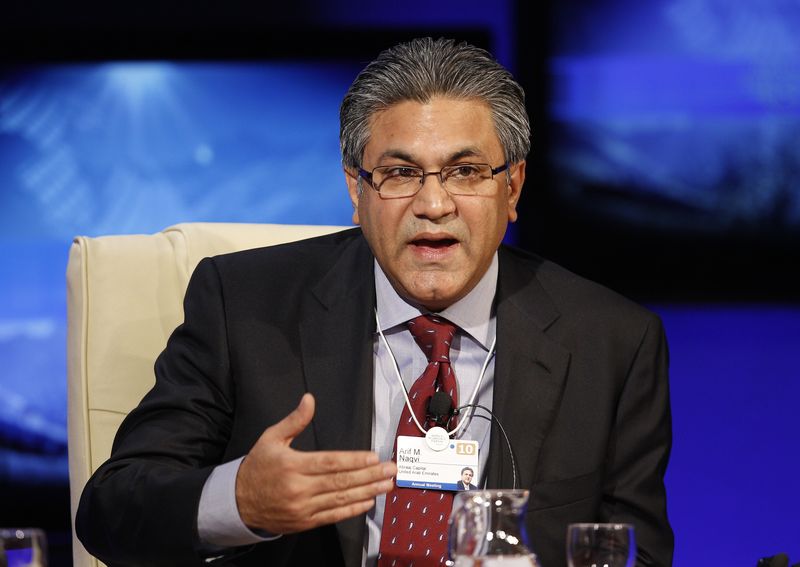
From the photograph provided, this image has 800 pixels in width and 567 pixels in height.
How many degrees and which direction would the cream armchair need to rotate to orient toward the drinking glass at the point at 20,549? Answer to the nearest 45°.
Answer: approximately 45° to its right

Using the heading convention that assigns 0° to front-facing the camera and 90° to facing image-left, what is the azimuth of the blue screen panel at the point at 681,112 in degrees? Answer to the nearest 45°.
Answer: approximately 0°

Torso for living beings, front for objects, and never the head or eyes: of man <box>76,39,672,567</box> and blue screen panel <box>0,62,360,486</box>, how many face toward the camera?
2

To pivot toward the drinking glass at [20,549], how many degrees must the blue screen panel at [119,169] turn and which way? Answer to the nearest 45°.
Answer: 0° — it already faces it

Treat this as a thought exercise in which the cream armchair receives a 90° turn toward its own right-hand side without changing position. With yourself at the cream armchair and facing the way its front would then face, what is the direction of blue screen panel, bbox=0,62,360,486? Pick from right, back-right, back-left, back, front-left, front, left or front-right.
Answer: back-right
